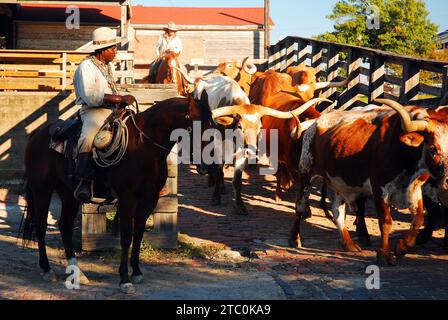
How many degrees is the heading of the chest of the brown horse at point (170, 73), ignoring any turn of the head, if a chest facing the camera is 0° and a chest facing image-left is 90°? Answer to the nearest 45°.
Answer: approximately 315°

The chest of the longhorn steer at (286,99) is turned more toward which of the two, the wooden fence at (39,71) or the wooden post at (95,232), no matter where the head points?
the wooden post

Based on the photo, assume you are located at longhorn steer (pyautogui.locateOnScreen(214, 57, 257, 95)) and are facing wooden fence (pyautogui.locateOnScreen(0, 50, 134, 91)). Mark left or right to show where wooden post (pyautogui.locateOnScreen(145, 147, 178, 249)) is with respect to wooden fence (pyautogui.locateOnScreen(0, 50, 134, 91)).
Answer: left

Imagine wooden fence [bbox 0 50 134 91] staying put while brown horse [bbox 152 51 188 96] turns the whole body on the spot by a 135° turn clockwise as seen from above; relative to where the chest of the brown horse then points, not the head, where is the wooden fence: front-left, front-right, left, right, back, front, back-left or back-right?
front

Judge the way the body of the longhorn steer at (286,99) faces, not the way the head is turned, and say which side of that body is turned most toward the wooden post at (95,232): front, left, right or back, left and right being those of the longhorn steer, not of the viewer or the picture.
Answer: right

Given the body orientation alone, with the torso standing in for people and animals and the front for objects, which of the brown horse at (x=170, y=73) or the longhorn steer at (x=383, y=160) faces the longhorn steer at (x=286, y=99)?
the brown horse

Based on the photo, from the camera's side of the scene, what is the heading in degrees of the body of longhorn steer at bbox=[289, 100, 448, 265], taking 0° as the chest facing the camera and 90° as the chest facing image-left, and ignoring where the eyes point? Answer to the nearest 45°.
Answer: approximately 315°

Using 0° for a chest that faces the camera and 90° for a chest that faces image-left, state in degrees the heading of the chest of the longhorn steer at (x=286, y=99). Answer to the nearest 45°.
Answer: approximately 315°

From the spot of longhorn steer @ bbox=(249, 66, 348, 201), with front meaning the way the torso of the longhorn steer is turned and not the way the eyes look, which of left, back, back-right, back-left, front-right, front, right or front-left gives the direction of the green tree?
back-left

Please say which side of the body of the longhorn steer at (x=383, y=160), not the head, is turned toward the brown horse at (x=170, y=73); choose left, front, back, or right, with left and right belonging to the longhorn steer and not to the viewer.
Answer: back

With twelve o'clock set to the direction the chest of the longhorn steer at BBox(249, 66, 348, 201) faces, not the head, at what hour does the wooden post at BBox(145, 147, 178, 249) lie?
The wooden post is roughly at 2 o'clock from the longhorn steer.

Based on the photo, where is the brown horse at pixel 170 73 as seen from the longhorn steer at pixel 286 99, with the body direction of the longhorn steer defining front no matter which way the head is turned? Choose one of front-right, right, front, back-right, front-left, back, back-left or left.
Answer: back
